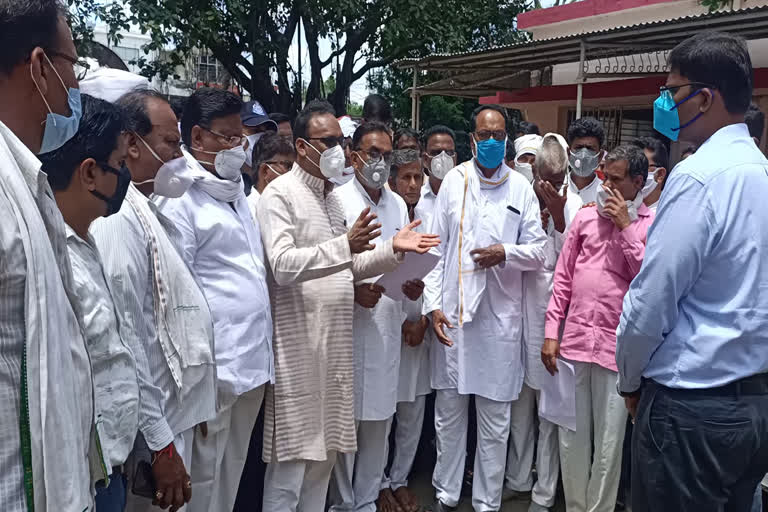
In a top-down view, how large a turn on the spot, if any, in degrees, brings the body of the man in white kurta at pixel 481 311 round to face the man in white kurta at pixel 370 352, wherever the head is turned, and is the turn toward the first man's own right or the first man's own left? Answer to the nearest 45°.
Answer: approximately 45° to the first man's own right

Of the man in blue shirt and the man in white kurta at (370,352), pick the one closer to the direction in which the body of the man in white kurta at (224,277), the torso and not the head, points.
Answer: the man in blue shirt

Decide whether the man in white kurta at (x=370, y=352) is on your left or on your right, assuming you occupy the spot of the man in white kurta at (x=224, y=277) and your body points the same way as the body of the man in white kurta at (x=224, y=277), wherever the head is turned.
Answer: on your left

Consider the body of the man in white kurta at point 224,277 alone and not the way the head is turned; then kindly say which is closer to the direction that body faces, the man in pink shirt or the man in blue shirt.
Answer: the man in blue shirt

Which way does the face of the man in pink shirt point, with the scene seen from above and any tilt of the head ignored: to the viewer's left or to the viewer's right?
to the viewer's left

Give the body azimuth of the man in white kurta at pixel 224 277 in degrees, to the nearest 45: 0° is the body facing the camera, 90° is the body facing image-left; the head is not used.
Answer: approximately 315°

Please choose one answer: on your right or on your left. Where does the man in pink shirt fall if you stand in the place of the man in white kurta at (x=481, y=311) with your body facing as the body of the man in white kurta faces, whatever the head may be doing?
on your left

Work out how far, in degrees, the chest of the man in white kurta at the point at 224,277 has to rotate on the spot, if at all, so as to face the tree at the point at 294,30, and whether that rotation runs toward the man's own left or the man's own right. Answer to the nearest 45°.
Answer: approximately 135° to the man's own left
